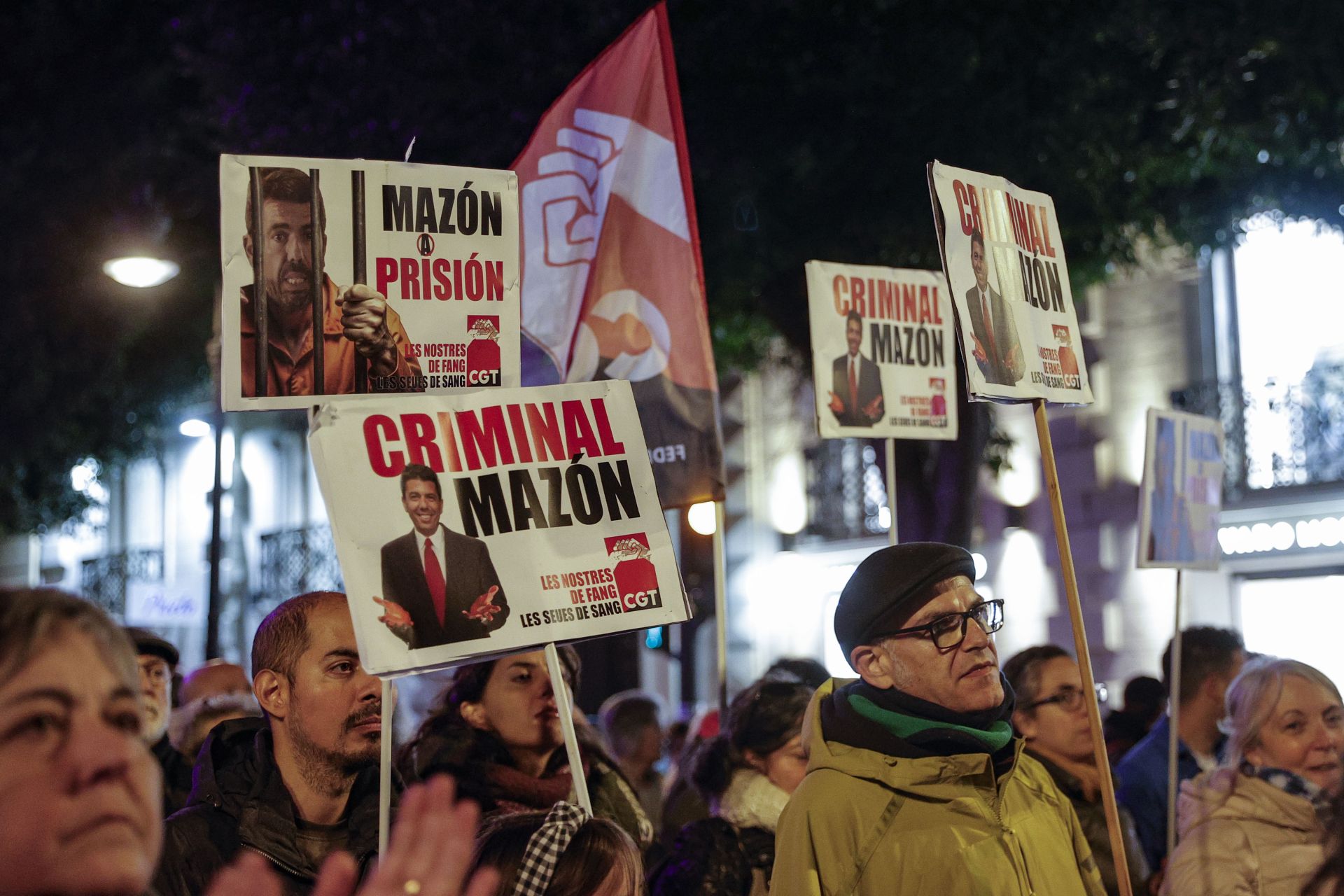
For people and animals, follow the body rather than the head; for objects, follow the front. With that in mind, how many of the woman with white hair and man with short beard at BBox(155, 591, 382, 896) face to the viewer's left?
0

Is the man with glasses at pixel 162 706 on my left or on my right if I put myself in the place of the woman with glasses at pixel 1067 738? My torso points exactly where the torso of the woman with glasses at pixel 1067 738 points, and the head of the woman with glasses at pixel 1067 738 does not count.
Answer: on my right

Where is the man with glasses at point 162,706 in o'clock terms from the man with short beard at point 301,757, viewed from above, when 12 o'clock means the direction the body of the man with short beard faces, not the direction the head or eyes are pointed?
The man with glasses is roughly at 7 o'clock from the man with short beard.

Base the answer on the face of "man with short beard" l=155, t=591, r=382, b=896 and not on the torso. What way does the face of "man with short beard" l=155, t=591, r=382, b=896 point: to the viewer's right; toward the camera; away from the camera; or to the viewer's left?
to the viewer's right
